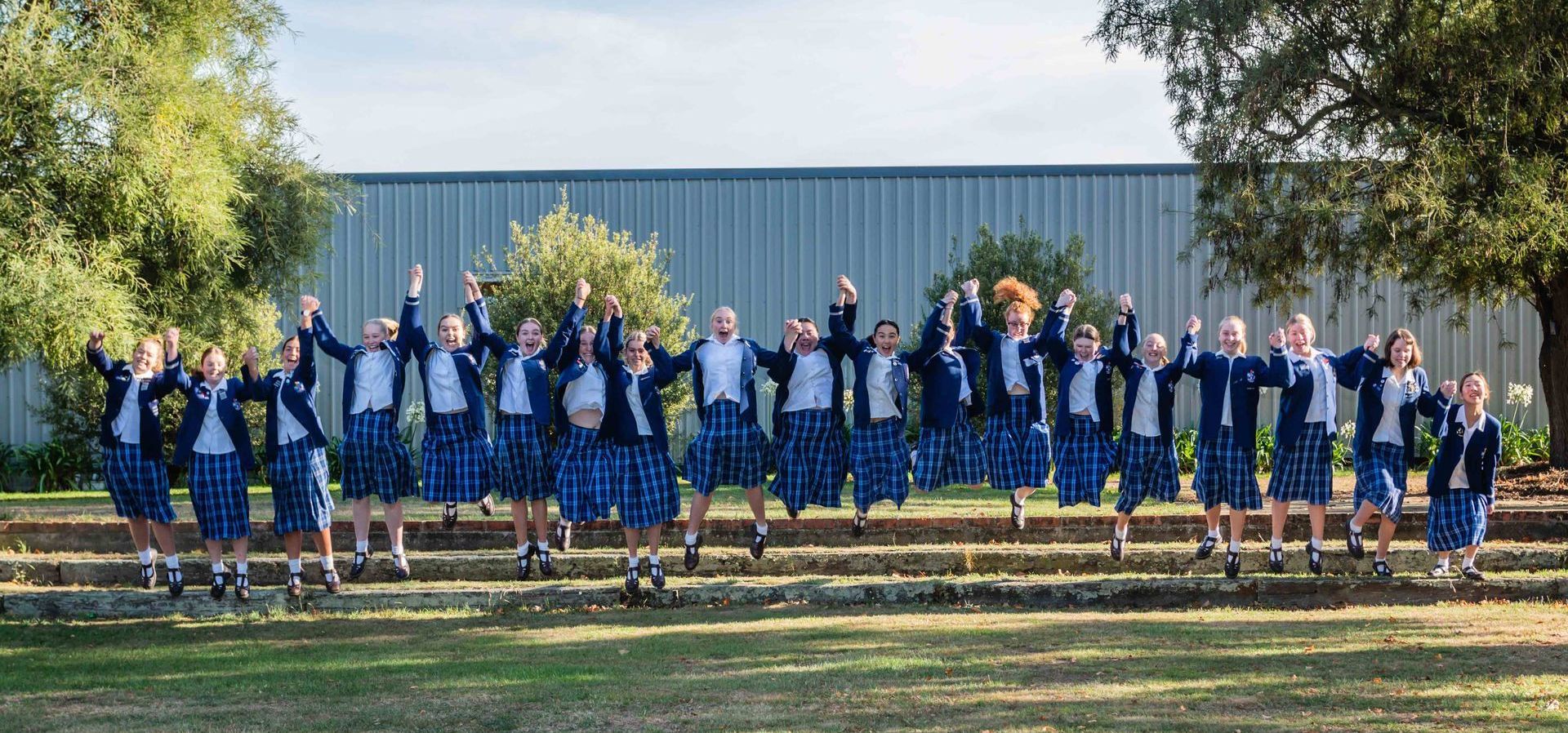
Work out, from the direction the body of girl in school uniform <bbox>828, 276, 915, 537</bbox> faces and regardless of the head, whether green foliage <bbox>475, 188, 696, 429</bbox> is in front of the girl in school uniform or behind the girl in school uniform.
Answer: behind

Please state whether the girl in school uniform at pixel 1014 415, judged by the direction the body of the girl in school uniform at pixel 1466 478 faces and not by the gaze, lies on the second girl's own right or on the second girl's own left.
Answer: on the second girl's own right

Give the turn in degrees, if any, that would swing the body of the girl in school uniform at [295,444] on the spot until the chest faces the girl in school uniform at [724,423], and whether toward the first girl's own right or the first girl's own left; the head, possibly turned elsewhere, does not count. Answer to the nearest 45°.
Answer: approximately 90° to the first girl's own left

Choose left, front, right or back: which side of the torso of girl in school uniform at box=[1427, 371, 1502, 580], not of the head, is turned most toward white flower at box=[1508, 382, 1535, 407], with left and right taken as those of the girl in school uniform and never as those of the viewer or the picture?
back

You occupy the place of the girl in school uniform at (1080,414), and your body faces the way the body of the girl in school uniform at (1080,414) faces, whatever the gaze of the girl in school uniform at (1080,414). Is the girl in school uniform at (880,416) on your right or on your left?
on your right

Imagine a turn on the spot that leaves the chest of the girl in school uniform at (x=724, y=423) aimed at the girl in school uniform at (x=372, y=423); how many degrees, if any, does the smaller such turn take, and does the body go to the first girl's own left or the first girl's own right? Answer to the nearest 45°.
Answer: approximately 90° to the first girl's own right
